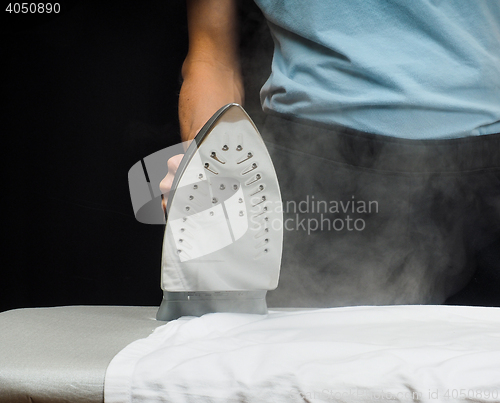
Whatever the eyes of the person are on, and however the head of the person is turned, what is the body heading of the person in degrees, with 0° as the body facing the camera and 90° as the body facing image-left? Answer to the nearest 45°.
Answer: approximately 0°
